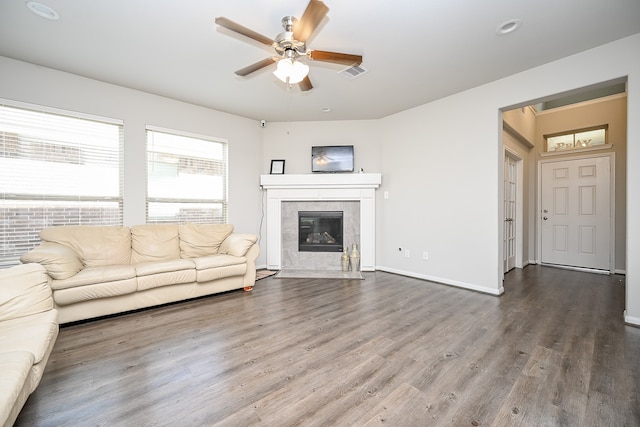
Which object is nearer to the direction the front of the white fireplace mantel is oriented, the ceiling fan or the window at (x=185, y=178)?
the ceiling fan

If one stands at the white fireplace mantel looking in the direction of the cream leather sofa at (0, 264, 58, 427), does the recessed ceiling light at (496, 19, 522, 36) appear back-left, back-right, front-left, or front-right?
front-left

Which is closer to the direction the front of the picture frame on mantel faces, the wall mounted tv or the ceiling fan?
the ceiling fan

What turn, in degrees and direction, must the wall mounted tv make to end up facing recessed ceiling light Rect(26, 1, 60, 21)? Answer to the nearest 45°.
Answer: approximately 45° to its right

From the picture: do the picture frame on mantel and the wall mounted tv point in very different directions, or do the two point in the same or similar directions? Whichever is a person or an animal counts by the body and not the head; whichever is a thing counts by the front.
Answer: same or similar directions

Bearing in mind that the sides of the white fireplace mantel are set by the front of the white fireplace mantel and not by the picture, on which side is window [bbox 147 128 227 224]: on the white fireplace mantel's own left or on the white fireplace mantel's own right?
on the white fireplace mantel's own right

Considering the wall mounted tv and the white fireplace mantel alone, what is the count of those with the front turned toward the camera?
2

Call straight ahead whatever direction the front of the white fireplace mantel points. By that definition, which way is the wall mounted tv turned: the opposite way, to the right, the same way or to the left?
the same way

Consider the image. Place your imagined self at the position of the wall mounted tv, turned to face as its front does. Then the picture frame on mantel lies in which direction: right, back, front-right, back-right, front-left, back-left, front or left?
right

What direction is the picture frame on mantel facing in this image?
toward the camera

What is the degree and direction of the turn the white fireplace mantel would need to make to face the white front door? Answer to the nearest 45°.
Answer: approximately 90° to its left

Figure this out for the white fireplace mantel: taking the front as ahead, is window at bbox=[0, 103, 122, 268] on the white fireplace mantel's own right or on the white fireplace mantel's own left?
on the white fireplace mantel's own right

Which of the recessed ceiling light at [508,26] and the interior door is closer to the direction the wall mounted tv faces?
the recessed ceiling light

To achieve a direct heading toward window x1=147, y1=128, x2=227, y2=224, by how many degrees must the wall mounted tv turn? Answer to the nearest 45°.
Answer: approximately 90° to its right

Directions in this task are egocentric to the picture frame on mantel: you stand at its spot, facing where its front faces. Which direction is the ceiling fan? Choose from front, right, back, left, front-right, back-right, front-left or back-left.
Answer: front
